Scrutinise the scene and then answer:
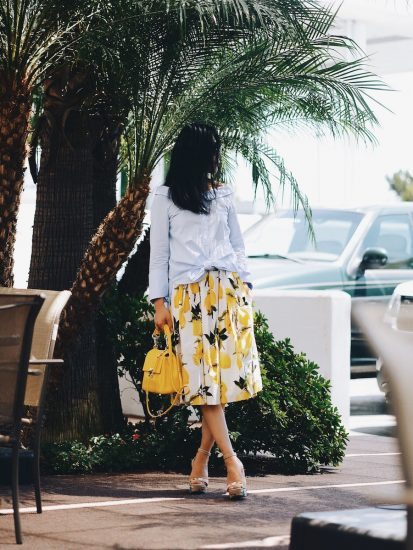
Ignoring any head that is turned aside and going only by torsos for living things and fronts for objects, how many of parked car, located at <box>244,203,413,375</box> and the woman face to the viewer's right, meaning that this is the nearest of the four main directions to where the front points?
0

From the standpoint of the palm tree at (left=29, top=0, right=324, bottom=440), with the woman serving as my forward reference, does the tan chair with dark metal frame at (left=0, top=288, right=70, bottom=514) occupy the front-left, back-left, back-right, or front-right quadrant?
front-right

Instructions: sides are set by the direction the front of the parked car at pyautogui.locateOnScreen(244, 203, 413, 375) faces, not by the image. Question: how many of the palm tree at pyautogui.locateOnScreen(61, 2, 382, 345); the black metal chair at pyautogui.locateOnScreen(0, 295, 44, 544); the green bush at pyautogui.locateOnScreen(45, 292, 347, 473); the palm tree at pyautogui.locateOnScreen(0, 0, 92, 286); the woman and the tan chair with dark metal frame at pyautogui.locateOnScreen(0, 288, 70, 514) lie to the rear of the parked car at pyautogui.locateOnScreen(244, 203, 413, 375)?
0

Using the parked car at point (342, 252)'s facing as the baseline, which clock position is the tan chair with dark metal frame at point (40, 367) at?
The tan chair with dark metal frame is roughly at 11 o'clock from the parked car.

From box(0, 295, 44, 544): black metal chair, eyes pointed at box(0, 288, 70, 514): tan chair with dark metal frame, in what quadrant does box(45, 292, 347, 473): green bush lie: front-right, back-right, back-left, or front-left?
front-right

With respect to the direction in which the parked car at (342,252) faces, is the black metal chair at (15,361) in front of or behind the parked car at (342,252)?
in front

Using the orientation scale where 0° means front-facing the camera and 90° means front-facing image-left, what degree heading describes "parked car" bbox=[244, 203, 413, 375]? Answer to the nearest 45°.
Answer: approximately 45°

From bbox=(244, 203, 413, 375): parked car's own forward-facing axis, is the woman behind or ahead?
ahead

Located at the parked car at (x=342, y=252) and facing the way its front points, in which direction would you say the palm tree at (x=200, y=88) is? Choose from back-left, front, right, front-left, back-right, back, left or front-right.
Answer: front-left
